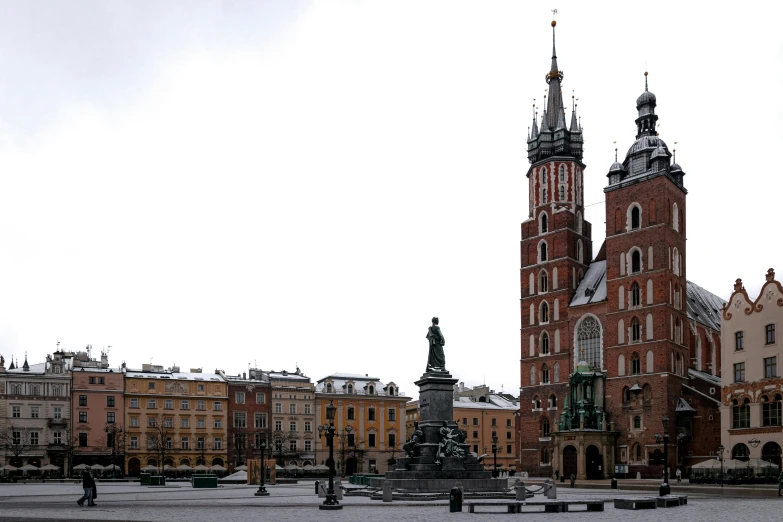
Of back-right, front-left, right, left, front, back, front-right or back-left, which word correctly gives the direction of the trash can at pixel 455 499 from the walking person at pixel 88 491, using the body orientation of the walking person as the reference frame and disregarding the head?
back-left

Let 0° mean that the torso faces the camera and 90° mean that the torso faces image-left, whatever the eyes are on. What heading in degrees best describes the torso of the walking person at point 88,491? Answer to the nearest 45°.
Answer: approximately 90°

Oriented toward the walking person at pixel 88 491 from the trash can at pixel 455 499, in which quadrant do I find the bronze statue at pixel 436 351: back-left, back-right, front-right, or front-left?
front-right

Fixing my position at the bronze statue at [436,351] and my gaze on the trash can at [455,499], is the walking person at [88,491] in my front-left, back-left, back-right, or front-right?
front-right
